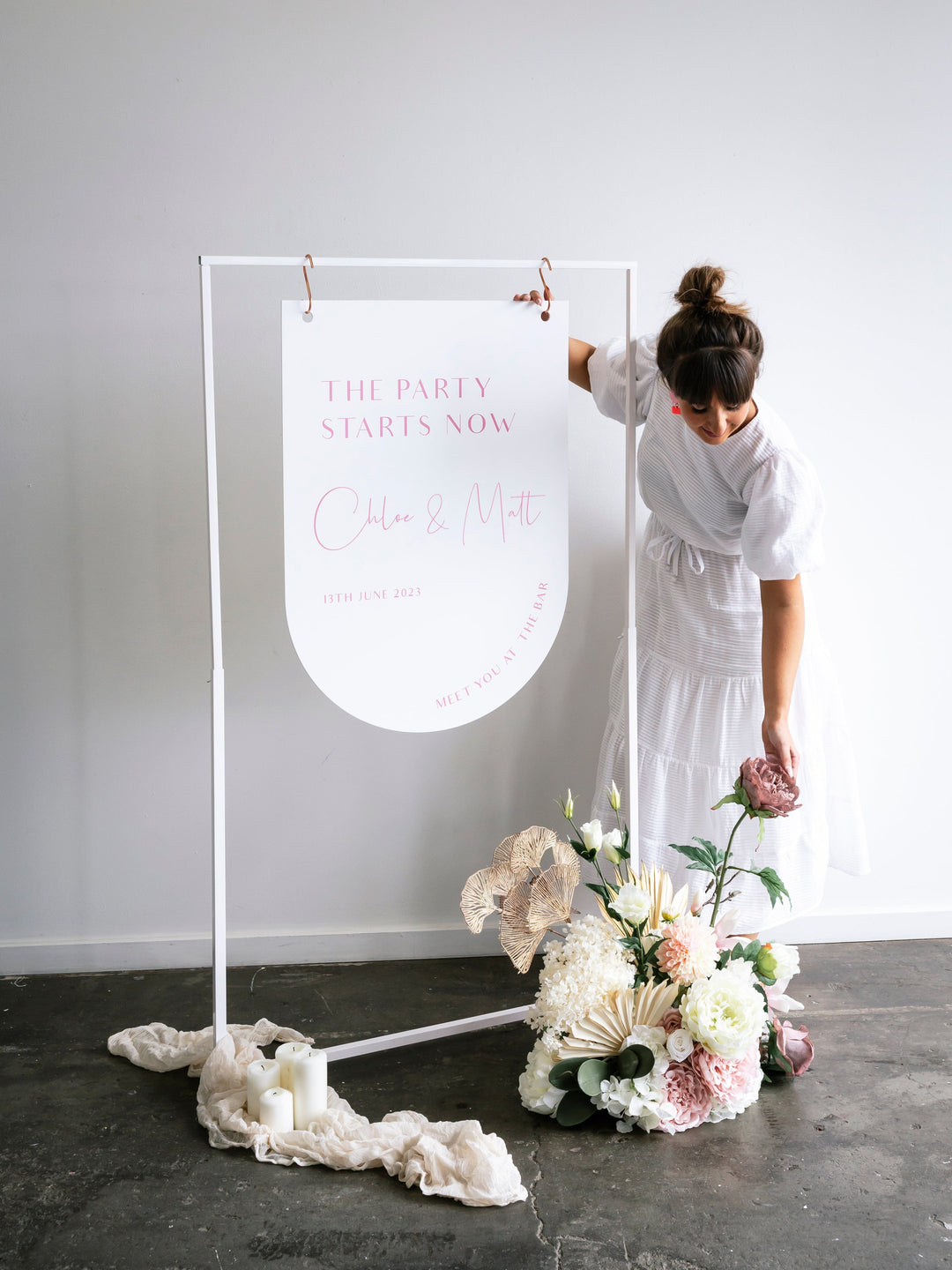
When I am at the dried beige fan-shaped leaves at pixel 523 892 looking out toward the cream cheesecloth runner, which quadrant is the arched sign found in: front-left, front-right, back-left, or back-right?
front-right

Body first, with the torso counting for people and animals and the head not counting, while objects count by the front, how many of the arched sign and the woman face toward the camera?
2

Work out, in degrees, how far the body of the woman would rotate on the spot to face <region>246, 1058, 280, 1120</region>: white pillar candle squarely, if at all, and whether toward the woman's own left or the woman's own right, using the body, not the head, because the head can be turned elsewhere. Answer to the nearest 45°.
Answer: approximately 45° to the woman's own right

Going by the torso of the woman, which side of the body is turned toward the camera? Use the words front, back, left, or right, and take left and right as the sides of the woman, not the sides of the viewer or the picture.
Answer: front

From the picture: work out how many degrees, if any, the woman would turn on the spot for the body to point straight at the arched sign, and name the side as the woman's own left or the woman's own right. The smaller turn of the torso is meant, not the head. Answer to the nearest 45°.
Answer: approximately 45° to the woman's own right
